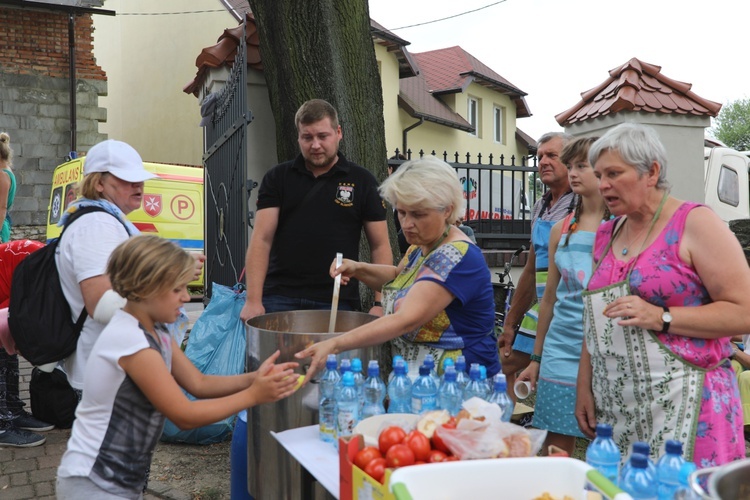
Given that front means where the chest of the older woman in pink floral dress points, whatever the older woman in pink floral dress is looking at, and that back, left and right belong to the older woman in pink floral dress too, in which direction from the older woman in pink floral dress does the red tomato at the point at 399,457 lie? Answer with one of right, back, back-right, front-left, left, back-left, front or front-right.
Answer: front

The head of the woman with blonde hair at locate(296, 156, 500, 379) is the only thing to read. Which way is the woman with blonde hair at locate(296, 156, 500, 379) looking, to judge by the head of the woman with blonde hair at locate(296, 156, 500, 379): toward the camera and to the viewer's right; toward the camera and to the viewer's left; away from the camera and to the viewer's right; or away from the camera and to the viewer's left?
toward the camera and to the viewer's left

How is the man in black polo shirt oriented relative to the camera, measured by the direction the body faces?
toward the camera

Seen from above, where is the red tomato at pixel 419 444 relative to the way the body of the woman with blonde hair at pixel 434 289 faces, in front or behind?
in front

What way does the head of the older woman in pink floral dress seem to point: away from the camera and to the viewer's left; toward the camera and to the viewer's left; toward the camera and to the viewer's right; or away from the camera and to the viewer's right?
toward the camera and to the viewer's left

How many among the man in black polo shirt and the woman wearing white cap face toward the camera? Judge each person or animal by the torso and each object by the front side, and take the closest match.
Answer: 1

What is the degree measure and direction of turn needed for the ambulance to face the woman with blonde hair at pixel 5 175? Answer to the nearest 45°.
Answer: approximately 135° to its right

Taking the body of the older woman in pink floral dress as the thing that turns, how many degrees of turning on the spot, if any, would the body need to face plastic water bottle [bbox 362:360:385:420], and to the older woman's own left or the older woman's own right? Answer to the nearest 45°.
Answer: approximately 45° to the older woman's own right

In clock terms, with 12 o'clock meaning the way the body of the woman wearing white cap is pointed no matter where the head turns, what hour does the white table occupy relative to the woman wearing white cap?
The white table is roughly at 2 o'clock from the woman wearing white cap.

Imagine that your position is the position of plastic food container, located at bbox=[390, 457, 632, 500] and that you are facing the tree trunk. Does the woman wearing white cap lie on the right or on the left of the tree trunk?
left

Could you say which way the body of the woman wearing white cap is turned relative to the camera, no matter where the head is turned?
to the viewer's right

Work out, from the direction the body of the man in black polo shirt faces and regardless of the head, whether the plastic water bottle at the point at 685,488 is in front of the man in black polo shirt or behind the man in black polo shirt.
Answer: in front

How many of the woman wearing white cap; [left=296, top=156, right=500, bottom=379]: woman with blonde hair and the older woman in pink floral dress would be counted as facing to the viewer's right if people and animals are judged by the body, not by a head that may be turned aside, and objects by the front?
1
